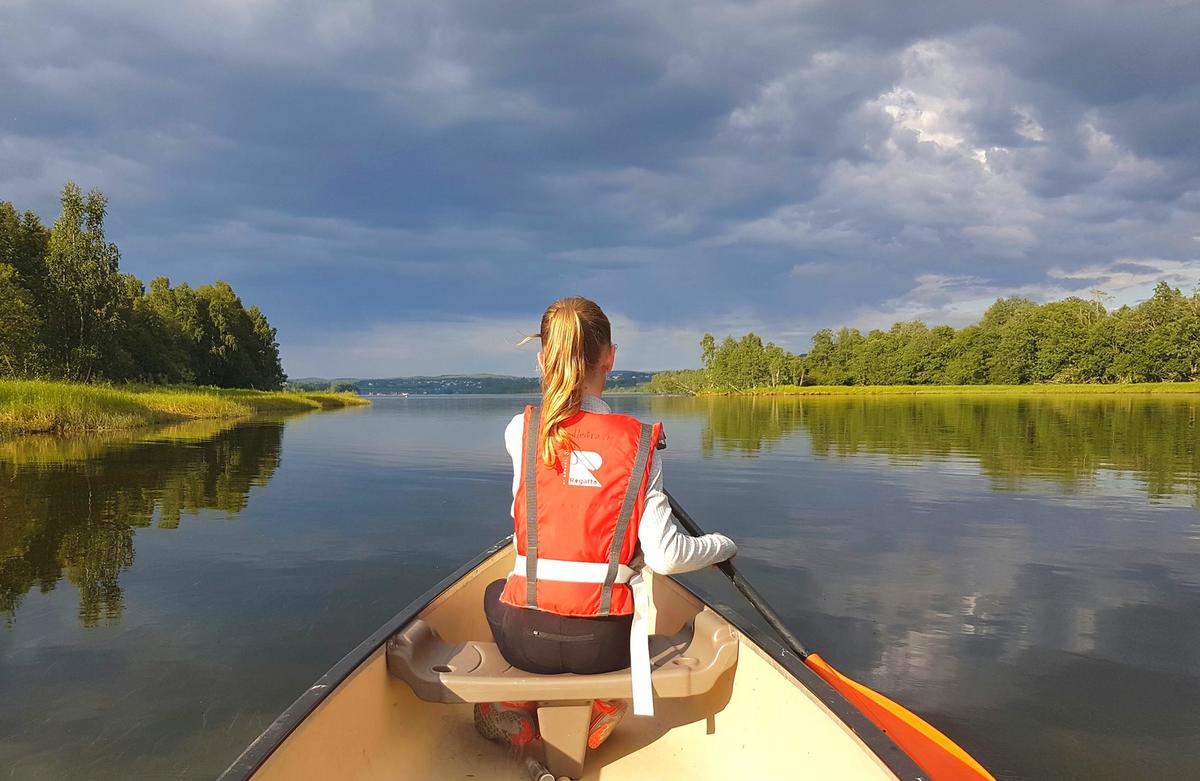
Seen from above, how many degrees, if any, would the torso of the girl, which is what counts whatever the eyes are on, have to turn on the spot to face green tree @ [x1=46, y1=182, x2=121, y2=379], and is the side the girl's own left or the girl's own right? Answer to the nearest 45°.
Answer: approximately 45° to the girl's own left

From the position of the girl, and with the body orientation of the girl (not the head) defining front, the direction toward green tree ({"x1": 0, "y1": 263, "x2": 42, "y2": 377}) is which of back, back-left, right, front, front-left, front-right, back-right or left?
front-left

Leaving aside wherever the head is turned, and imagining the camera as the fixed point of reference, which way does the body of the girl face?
away from the camera
